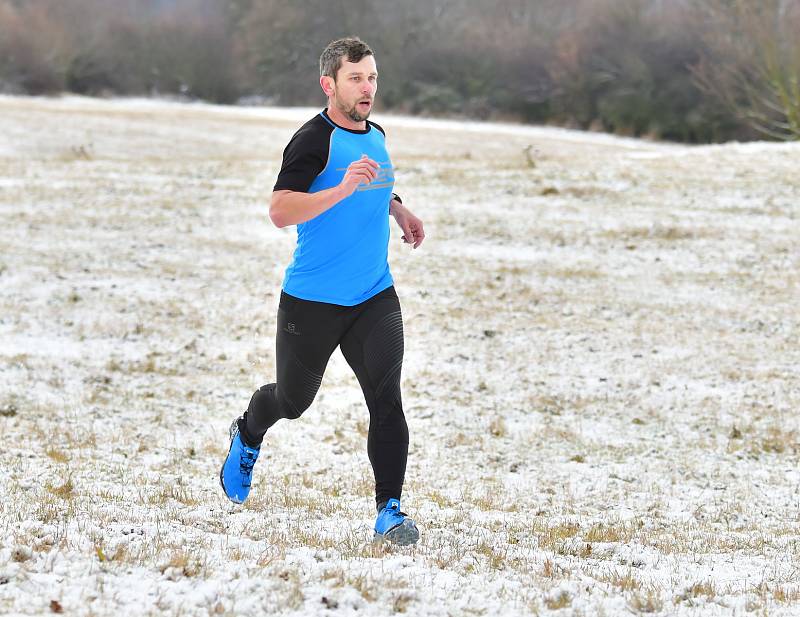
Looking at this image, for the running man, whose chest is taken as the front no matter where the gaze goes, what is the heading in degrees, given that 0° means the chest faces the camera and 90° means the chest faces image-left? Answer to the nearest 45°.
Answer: approximately 315°

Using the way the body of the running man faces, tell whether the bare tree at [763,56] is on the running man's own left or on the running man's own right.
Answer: on the running man's own left
